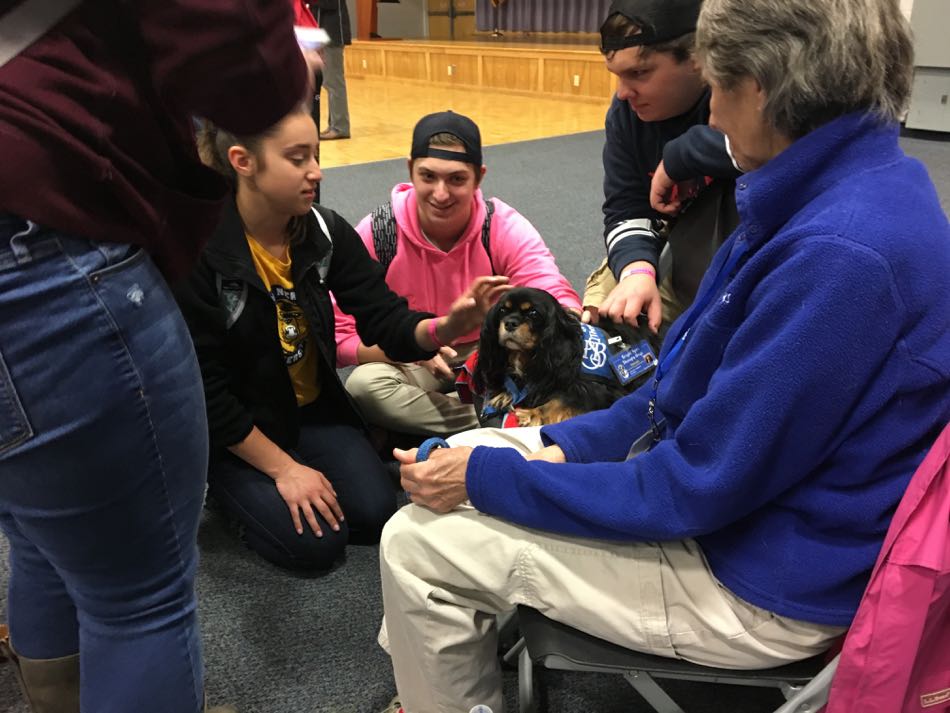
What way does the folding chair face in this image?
to the viewer's left

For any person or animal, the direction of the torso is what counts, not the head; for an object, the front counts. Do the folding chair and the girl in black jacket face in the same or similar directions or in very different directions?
very different directions

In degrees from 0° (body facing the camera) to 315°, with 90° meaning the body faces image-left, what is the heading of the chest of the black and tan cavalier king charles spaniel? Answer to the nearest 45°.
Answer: approximately 45°

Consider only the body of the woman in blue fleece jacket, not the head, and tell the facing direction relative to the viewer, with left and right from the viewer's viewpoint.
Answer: facing to the left of the viewer

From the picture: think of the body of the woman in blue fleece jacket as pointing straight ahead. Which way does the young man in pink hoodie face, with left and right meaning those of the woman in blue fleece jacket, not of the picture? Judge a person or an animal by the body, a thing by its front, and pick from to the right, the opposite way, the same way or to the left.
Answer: to the left

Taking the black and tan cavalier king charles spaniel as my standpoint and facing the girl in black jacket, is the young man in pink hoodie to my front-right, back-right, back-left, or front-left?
front-right

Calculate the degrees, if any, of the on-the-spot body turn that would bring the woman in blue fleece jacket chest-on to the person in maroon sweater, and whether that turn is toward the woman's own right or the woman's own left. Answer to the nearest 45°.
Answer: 0° — they already face them

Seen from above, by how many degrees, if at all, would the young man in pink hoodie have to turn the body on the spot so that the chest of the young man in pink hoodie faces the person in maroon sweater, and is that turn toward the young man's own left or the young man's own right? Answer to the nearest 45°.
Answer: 0° — they already face them

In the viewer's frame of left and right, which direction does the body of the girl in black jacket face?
facing the viewer and to the right of the viewer

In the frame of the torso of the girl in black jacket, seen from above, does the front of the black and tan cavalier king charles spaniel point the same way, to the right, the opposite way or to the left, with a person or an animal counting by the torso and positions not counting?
to the right

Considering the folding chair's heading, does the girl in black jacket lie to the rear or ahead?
ahead

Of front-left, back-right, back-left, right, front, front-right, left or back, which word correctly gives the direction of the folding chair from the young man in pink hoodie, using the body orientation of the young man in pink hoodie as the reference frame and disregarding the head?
front

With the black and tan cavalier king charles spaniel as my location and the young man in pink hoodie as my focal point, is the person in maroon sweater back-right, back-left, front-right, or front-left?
back-left

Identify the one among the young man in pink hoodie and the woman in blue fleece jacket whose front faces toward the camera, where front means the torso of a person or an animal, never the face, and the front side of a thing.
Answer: the young man in pink hoodie

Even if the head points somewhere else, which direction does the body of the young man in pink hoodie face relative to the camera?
toward the camera

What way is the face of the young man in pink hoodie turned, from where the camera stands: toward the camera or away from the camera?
toward the camera
